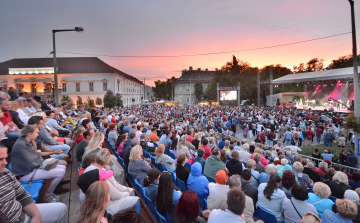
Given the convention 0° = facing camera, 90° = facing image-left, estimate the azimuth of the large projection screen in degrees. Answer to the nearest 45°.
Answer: approximately 0°

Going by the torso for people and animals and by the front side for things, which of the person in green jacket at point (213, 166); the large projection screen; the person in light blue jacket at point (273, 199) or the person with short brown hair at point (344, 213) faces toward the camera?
the large projection screen

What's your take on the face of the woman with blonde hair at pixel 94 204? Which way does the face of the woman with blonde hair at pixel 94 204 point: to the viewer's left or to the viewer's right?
to the viewer's right

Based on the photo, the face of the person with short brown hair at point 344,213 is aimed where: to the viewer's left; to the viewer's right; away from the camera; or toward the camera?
away from the camera

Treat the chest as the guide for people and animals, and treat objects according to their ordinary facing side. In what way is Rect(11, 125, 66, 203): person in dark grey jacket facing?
to the viewer's right

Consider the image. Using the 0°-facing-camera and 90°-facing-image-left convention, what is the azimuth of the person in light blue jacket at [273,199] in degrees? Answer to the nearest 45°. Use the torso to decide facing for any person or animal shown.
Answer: approximately 225°

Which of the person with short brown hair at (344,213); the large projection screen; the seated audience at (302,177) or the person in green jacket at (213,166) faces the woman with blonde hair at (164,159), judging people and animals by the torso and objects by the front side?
the large projection screen

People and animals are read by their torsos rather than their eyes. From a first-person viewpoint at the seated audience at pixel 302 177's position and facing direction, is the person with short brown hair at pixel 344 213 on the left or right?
on their right

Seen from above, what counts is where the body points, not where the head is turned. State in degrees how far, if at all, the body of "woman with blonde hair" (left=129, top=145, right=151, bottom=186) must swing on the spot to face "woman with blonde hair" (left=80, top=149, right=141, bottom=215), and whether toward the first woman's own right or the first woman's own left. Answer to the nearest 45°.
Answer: approximately 135° to the first woman's own right

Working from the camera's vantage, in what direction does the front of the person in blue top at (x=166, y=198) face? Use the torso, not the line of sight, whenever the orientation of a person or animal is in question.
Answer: facing away from the viewer and to the right of the viewer
